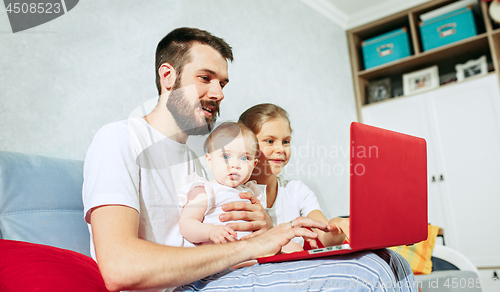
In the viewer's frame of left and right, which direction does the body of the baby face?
facing the viewer and to the right of the viewer

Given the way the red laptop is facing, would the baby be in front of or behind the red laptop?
in front

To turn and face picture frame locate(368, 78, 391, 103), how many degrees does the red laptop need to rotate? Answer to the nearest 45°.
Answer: approximately 45° to its right

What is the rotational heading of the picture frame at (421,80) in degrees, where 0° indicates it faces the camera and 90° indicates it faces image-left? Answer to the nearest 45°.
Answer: approximately 45°

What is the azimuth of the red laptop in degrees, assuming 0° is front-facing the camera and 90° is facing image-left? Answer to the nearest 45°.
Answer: approximately 135°

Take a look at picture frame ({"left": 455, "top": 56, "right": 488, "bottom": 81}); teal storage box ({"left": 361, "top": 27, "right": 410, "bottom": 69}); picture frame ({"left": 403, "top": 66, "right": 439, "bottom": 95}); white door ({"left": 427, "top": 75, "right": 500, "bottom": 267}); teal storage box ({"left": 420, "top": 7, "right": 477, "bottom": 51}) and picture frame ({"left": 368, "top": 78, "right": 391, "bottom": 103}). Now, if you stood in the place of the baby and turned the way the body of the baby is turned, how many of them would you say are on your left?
6

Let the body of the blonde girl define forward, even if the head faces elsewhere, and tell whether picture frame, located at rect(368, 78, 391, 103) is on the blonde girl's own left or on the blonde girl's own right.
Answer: on the blonde girl's own left

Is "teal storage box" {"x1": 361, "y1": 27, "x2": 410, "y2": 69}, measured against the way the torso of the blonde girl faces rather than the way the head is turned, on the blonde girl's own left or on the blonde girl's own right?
on the blonde girl's own left

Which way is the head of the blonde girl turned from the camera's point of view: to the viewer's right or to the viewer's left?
to the viewer's right

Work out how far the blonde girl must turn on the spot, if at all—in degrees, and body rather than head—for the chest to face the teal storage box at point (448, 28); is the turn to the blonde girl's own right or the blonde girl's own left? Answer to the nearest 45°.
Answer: approximately 90° to the blonde girl's own left

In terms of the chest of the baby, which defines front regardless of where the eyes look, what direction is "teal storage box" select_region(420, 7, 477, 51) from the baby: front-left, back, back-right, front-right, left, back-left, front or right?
left

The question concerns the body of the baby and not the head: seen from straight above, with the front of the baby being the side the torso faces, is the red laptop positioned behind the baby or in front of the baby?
in front

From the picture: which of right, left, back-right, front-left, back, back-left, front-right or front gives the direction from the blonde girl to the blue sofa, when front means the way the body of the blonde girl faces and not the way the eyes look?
right
